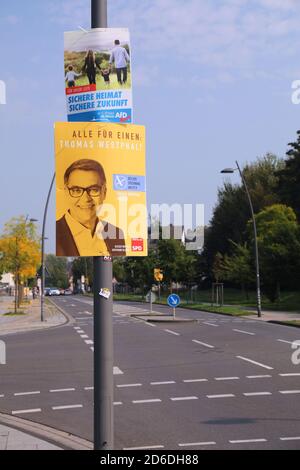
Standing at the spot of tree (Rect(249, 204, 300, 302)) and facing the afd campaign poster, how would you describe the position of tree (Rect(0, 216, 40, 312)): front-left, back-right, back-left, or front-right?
front-right

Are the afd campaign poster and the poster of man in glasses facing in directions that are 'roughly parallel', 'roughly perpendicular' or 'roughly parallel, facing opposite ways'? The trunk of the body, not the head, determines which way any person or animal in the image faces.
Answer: roughly parallel

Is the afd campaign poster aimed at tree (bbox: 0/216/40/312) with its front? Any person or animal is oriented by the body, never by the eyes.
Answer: no

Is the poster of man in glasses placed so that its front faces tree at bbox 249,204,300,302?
no

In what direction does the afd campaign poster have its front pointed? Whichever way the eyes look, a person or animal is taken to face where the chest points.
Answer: toward the camera

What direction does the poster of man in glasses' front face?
toward the camera

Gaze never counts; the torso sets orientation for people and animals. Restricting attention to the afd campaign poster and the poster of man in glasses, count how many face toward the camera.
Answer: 2

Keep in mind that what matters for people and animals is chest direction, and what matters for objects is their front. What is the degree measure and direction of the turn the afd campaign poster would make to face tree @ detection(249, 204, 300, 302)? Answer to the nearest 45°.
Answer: approximately 180°

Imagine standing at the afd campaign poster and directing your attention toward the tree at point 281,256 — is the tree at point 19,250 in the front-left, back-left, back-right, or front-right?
front-left
